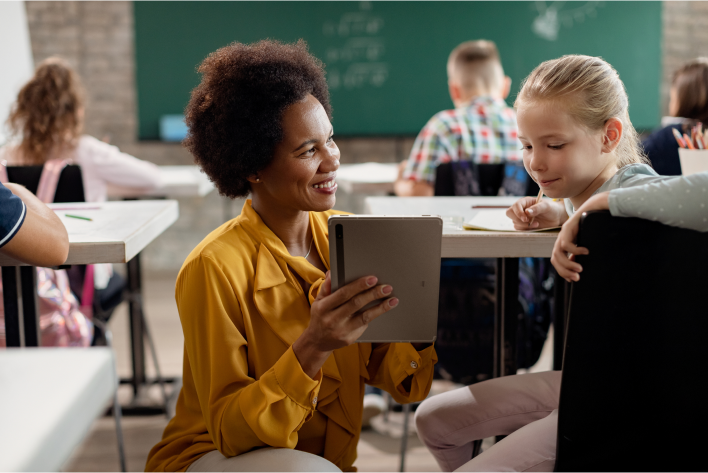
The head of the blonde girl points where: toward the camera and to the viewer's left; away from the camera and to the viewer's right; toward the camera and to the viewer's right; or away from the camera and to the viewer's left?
toward the camera and to the viewer's left

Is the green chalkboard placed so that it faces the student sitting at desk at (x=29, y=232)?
yes

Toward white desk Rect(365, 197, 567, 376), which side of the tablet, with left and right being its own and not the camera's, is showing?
front

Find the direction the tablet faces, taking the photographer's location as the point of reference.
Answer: facing away from the viewer

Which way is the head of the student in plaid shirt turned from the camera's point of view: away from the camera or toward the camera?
away from the camera

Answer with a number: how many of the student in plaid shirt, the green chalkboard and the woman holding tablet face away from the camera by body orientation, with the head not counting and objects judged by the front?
1

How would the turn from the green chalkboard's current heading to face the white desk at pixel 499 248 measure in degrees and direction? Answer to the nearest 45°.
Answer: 0° — it already faces it

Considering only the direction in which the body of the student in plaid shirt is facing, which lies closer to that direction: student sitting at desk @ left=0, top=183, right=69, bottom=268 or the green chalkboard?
the green chalkboard

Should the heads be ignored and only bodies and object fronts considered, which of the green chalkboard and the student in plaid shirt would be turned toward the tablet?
the green chalkboard

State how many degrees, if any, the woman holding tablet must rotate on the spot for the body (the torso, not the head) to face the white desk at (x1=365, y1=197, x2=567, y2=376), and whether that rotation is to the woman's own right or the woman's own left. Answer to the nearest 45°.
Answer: approximately 90° to the woman's own left

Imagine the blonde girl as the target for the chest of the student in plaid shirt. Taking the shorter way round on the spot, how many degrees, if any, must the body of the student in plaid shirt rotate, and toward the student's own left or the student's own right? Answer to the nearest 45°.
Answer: approximately 180°

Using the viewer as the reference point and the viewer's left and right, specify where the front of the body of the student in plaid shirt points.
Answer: facing away from the viewer

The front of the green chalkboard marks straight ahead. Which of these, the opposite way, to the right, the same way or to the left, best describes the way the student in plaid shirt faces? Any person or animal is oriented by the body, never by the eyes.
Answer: the opposite way

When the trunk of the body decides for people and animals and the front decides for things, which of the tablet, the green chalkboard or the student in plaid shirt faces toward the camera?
the green chalkboard

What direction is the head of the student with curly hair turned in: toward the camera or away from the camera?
away from the camera
